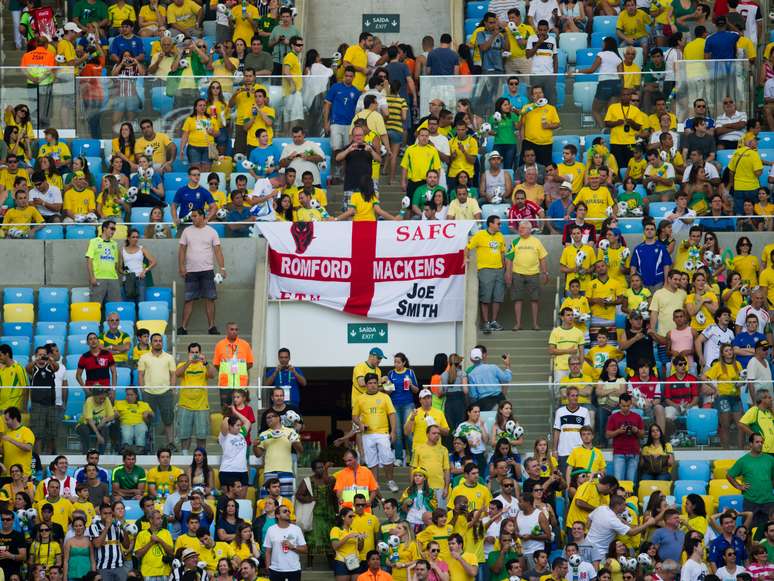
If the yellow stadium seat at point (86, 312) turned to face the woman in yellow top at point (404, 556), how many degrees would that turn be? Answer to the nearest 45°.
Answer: approximately 45° to its left

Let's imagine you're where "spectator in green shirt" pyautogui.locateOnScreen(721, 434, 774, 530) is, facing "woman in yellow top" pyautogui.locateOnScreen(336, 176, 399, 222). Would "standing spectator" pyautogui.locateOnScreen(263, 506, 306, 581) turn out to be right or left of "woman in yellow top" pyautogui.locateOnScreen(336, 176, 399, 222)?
left

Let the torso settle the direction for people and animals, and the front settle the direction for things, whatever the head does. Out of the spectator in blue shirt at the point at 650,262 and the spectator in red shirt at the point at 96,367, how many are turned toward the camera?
2

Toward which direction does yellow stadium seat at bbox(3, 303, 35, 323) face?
toward the camera

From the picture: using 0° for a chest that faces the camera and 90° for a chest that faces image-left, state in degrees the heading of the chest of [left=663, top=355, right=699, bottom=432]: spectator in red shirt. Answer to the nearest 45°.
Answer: approximately 0°

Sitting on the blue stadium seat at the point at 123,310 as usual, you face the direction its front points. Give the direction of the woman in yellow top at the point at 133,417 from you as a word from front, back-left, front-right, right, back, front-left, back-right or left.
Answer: front

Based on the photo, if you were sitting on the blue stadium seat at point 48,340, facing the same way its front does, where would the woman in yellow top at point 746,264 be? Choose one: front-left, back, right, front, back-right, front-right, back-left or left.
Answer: left

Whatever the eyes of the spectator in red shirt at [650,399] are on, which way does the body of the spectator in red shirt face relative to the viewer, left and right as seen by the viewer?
facing the viewer

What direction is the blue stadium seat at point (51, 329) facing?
toward the camera

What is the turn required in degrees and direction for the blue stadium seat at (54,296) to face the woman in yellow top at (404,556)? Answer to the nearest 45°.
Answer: approximately 45° to its left

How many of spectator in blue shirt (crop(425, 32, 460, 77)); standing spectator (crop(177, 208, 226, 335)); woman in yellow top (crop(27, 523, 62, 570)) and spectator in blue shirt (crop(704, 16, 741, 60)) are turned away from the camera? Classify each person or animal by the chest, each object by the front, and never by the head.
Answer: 2

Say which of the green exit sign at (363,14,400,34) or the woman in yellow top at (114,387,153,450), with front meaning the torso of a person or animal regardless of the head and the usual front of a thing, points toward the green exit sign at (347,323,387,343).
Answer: the green exit sign at (363,14,400,34)

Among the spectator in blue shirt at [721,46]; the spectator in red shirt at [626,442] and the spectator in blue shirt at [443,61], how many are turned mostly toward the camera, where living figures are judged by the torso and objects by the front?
1

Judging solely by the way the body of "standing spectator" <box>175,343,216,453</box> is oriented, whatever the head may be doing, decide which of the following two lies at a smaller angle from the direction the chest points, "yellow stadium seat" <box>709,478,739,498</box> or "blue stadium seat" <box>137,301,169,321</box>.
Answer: the yellow stadium seat

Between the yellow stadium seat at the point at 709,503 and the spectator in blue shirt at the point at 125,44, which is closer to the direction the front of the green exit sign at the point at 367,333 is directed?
the yellow stadium seat

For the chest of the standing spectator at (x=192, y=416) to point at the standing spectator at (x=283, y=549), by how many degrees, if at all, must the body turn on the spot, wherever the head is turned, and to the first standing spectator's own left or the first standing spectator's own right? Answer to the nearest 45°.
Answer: approximately 45° to the first standing spectator's own left
